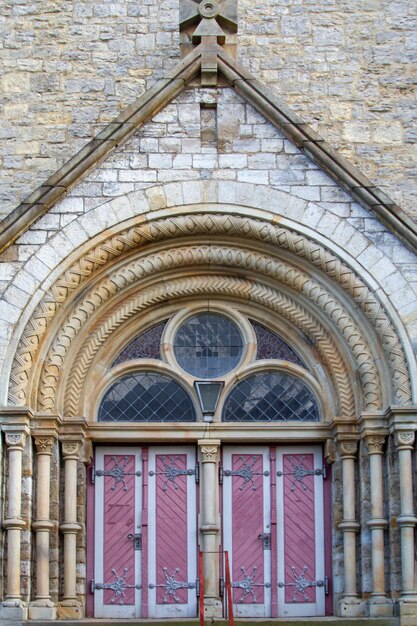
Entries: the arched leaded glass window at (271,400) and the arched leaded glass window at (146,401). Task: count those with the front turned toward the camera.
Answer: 2

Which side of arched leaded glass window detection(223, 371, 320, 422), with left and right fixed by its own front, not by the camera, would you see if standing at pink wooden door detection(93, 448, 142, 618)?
right

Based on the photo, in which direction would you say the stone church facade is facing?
toward the camera

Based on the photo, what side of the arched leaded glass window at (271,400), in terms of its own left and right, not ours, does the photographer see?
front

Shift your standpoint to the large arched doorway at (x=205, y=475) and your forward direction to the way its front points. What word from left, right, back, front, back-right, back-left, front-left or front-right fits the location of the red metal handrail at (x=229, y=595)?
front
